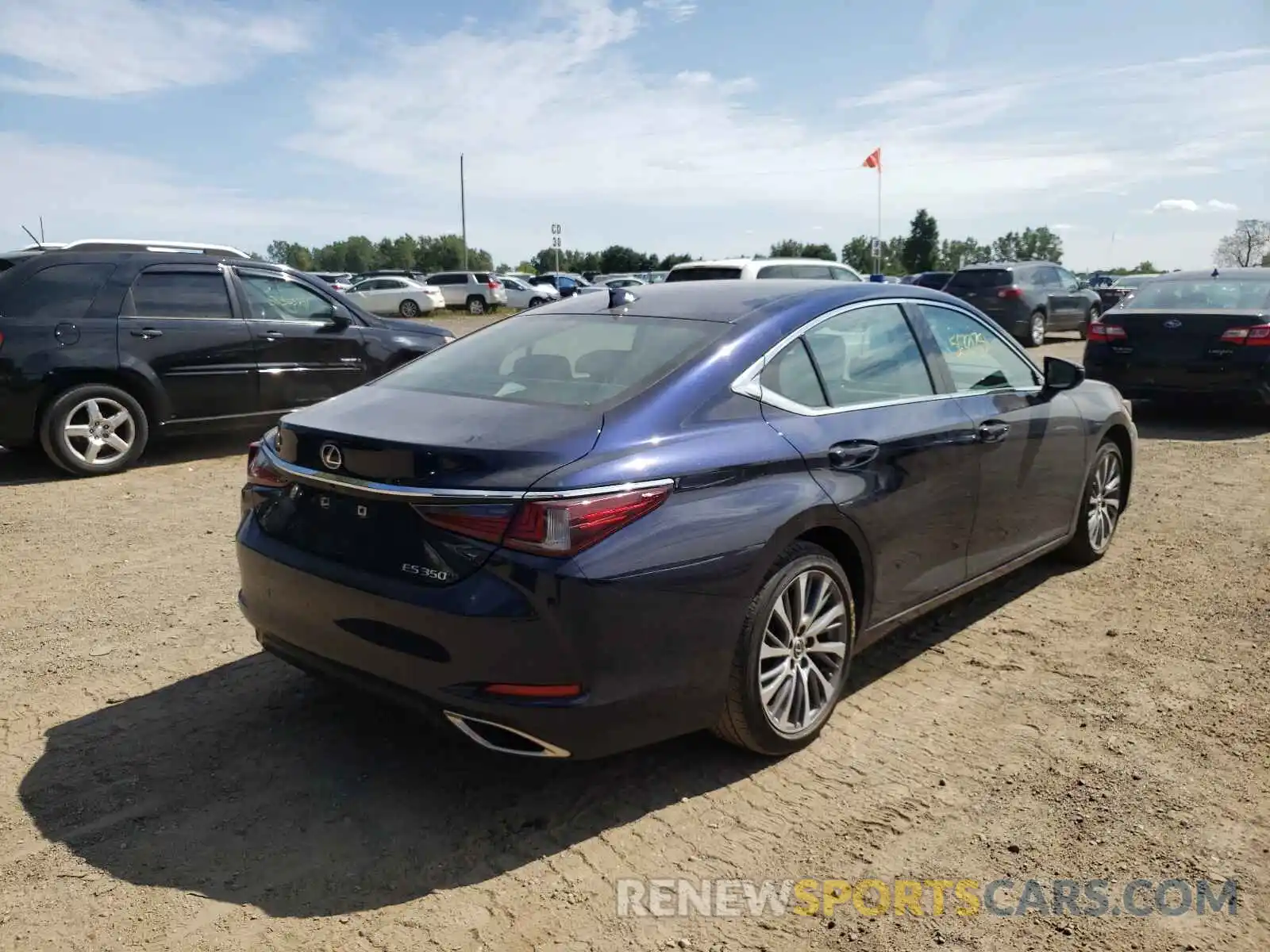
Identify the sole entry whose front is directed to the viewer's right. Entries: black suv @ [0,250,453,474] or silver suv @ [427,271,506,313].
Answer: the black suv

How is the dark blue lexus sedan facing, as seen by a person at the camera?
facing away from the viewer and to the right of the viewer

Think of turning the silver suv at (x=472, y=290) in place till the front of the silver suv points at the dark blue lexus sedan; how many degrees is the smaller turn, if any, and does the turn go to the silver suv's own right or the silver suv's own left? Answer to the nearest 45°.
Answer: approximately 135° to the silver suv's own left

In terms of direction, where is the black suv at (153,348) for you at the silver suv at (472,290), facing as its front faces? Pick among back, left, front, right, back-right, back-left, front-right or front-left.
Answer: back-left

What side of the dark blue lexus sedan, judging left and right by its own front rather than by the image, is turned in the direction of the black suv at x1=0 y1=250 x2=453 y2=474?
left

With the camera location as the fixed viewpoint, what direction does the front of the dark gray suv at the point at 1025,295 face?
facing away from the viewer and to the right of the viewer

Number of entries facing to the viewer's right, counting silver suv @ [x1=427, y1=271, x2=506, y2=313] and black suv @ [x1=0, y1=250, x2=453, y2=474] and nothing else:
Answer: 1

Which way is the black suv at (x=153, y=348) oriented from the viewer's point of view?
to the viewer's right
